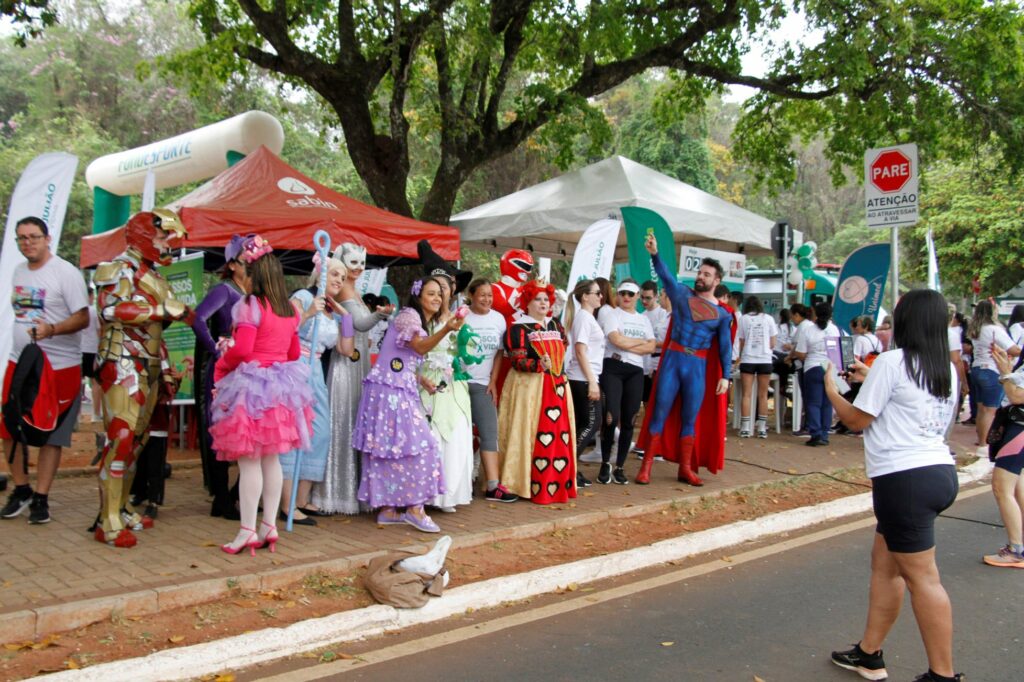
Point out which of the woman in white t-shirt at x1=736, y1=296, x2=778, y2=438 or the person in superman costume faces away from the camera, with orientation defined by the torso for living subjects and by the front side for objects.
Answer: the woman in white t-shirt

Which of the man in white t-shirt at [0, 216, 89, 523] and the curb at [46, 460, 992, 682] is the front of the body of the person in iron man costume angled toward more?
the curb

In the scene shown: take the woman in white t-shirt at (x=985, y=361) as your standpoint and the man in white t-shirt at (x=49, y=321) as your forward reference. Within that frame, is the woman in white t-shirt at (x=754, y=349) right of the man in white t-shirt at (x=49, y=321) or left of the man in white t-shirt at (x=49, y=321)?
right

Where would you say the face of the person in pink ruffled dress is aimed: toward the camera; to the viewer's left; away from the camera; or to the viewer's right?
away from the camera

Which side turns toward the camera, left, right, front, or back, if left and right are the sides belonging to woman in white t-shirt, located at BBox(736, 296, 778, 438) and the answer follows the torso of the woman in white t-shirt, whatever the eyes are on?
back

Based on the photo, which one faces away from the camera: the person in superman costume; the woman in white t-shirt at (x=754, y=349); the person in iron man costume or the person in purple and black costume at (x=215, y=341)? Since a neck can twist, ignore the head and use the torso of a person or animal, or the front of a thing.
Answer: the woman in white t-shirt

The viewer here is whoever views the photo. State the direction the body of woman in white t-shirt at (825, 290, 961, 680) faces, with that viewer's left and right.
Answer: facing away from the viewer and to the left of the viewer

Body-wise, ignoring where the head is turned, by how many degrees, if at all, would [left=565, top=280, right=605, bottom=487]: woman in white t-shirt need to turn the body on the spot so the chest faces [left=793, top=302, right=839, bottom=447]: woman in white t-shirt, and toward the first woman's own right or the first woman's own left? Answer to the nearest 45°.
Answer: approximately 45° to the first woman's own left

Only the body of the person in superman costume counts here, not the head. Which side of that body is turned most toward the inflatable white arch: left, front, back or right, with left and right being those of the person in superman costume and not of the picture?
right
